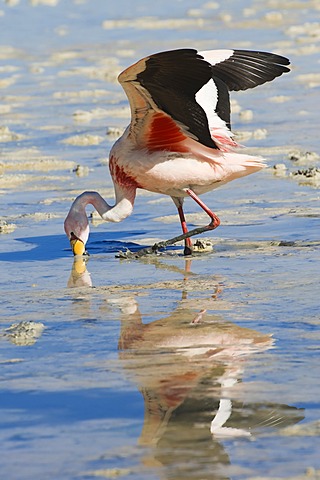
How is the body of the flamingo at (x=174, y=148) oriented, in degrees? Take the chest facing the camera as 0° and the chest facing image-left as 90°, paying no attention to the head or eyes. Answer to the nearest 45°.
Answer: approximately 90°
